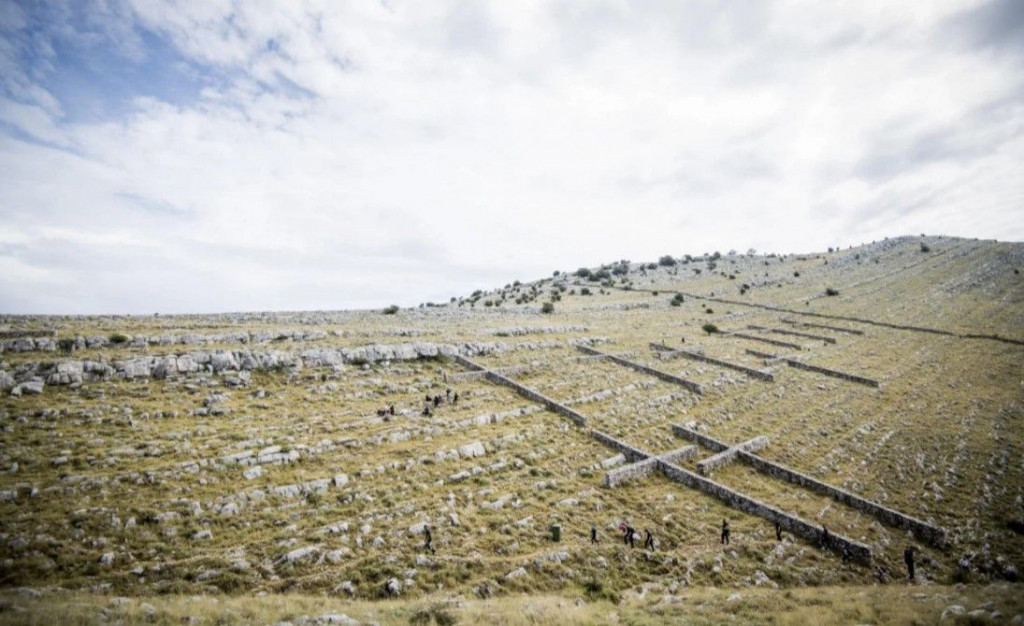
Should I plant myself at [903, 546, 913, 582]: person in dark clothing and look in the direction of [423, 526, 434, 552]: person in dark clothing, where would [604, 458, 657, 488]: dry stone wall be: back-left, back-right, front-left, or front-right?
front-right

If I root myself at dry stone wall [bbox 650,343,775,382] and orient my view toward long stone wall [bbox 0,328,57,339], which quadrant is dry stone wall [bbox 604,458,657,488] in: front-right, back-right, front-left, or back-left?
front-left
